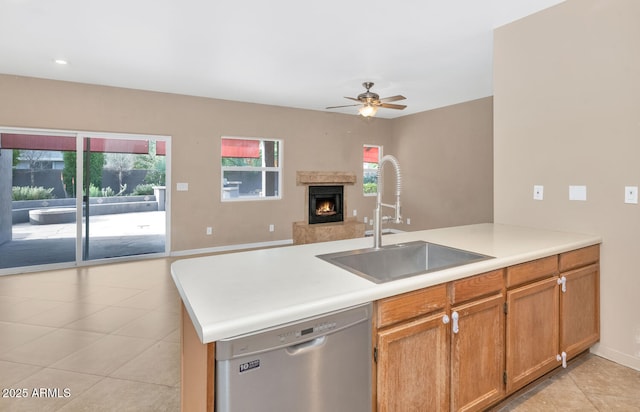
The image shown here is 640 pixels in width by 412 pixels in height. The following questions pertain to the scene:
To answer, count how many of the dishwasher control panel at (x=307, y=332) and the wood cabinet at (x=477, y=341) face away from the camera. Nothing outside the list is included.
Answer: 0

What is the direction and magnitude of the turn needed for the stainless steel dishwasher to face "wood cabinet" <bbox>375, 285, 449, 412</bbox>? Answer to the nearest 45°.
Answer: approximately 90° to its left

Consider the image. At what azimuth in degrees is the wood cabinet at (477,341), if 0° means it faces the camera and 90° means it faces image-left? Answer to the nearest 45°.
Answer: approximately 315°

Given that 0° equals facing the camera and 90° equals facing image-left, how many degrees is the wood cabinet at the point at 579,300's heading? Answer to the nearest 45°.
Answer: approximately 315°

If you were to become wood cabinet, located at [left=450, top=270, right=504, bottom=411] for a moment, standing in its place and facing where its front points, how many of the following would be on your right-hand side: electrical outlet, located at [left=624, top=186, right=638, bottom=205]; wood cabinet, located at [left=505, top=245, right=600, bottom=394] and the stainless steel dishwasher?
1

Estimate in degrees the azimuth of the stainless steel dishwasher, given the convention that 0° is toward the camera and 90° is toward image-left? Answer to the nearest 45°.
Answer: approximately 315°

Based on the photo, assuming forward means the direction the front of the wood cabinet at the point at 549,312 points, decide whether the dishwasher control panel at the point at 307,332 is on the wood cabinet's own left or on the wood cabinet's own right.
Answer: on the wood cabinet's own right

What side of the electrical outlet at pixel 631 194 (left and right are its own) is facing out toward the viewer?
front

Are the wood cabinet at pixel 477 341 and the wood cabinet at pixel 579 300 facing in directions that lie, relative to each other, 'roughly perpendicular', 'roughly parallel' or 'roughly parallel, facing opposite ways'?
roughly parallel

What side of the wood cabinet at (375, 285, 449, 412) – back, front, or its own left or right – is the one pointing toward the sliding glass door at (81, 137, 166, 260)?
back

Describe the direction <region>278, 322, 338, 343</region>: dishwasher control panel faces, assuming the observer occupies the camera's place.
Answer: facing the viewer and to the right of the viewer

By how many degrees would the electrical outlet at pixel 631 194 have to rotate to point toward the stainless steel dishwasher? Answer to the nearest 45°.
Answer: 0° — it already faces it

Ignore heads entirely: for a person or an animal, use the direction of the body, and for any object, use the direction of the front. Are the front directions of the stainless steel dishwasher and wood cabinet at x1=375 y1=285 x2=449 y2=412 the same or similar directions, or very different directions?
same or similar directions

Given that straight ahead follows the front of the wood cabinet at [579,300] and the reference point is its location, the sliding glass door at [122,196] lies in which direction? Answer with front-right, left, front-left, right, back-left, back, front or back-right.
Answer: back-right

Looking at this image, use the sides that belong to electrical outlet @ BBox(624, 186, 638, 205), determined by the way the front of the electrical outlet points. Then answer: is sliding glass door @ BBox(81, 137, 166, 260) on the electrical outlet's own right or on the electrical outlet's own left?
on the electrical outlet's own right
